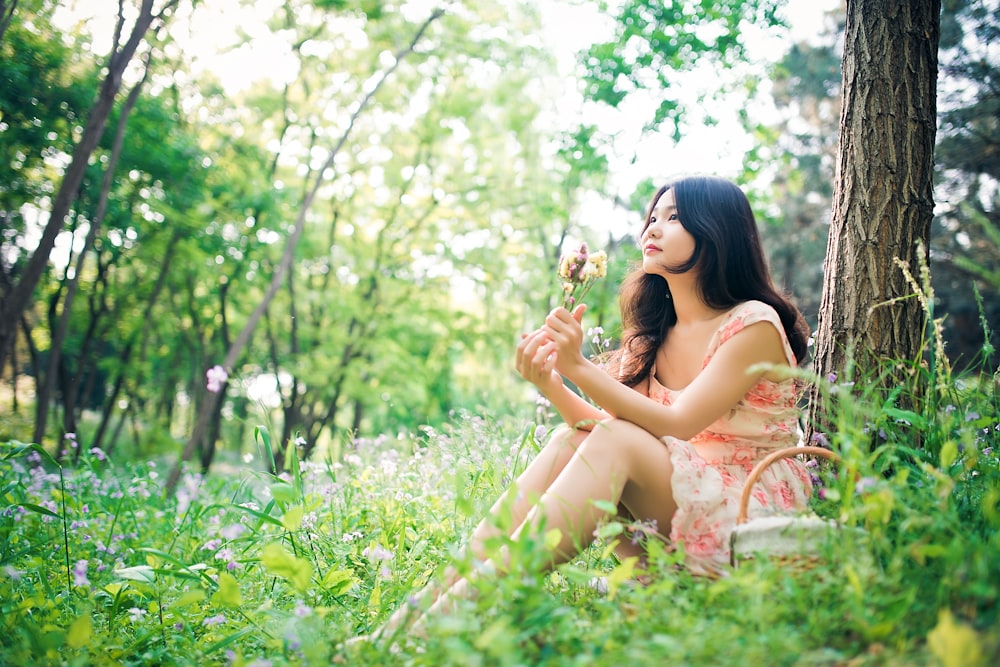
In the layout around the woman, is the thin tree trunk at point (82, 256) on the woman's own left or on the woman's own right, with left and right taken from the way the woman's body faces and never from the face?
on the woman's own right

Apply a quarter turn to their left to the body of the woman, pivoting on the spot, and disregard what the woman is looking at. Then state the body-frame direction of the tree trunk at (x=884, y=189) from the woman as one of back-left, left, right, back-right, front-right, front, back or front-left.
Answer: left

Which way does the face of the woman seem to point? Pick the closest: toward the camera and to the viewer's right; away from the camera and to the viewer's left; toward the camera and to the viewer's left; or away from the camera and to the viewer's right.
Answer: toward the camera and to the viewer's left

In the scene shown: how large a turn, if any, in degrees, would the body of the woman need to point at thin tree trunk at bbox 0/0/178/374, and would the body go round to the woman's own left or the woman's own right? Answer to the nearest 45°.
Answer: approximately 90° to the woman's own right

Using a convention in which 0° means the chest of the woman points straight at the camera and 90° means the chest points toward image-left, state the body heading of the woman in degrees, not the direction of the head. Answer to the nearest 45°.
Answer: approximately 45°

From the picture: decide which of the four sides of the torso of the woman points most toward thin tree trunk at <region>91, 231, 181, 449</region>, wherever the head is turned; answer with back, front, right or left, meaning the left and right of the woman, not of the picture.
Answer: right

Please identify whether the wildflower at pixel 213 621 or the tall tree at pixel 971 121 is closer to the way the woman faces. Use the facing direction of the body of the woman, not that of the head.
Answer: the wildflower
